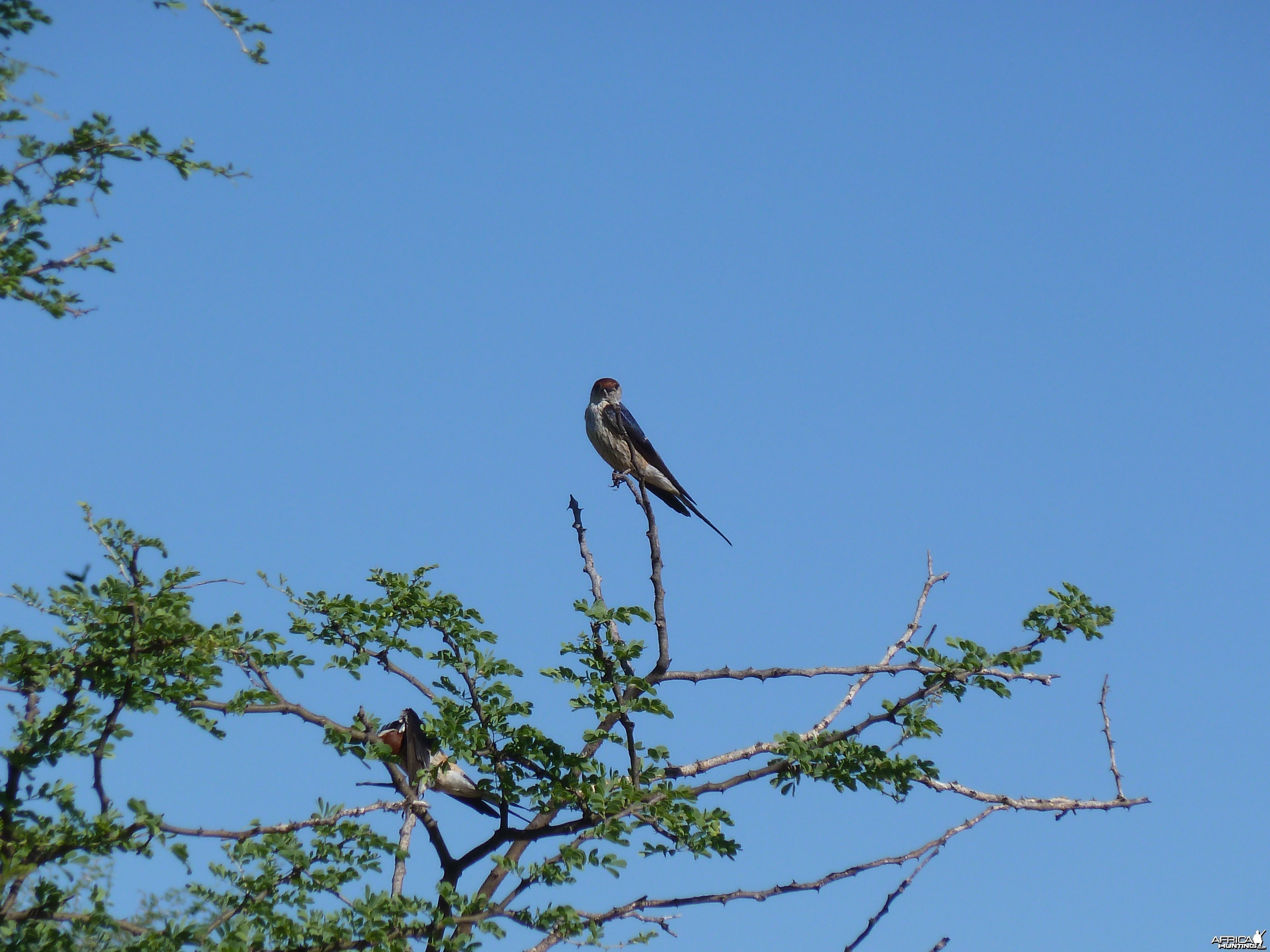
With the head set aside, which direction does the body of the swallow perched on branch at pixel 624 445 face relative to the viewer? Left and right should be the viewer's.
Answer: facing the viewer and to the left of the viewer

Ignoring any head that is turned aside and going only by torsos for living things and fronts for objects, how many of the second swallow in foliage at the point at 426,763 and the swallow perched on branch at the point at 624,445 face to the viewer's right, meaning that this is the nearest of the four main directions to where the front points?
0

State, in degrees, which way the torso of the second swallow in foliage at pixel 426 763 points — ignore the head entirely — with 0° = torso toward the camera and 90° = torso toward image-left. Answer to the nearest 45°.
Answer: approximately 90°
